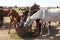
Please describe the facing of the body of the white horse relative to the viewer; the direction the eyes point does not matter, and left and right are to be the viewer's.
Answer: facing to the left of the viewer
